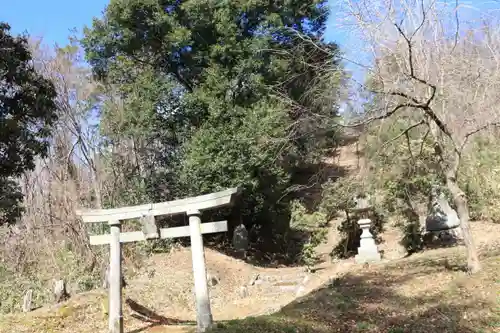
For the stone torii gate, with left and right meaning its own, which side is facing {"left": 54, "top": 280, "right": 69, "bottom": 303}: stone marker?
right

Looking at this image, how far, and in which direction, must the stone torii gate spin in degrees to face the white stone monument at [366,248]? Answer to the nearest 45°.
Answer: approximately 180°

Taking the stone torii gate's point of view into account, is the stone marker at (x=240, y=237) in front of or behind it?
behind

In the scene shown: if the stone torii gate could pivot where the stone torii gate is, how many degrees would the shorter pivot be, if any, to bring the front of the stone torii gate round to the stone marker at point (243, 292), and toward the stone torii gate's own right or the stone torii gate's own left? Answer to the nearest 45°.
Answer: approximately 180°

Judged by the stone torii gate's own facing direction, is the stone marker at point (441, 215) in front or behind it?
behind

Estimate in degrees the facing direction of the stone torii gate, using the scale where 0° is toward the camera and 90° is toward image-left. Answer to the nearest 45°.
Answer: approximately 45°
